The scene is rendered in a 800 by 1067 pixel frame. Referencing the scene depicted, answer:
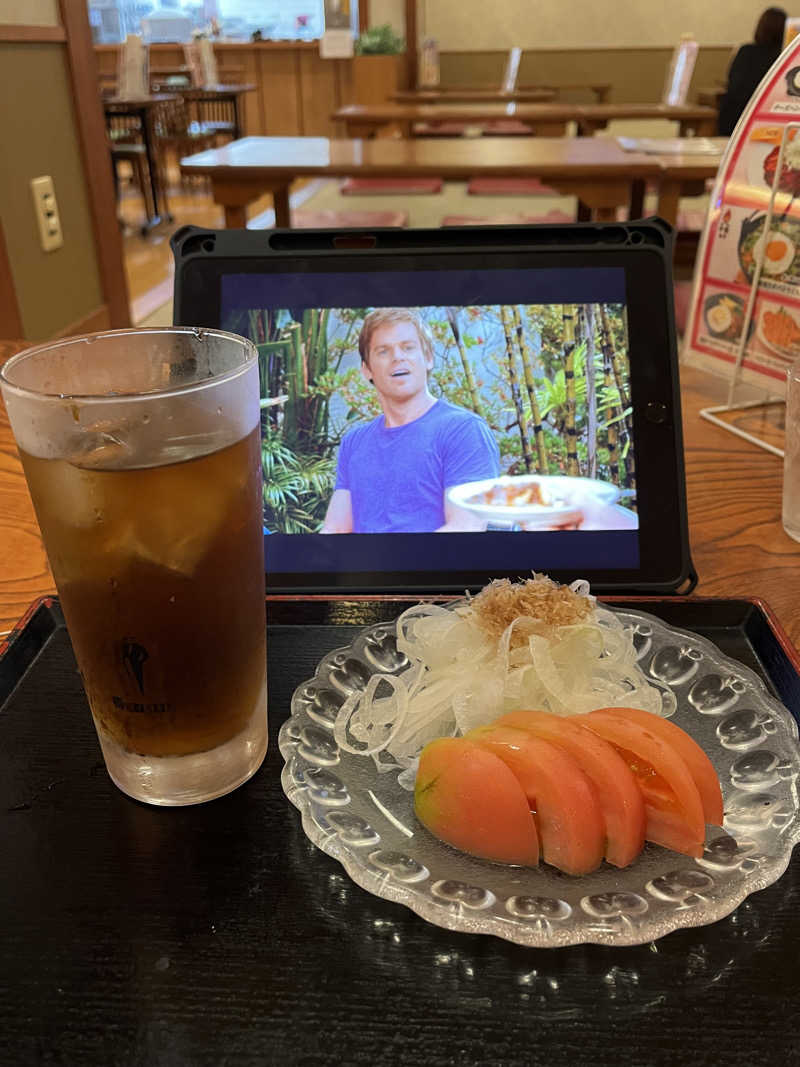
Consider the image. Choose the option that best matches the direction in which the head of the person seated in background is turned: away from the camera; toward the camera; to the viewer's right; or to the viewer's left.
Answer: away from the camera

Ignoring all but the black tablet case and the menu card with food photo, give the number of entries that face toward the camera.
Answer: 2

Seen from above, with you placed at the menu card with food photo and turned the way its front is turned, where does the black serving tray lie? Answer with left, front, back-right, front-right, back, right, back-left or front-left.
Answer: front

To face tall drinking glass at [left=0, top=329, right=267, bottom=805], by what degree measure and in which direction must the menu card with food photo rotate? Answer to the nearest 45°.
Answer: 0° — it already faces it

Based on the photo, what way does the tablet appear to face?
toward the camera

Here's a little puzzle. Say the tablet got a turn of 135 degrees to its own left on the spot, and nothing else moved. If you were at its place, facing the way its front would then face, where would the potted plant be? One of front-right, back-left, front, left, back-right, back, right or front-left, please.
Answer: front-left

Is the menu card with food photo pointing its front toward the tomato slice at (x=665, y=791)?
yes

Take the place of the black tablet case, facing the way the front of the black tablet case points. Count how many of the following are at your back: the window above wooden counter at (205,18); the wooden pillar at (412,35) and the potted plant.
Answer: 3

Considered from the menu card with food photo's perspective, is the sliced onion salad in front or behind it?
in front

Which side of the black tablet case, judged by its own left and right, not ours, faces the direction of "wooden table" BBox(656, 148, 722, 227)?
back

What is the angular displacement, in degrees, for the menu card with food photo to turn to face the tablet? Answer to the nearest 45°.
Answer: approximately 45° to its right

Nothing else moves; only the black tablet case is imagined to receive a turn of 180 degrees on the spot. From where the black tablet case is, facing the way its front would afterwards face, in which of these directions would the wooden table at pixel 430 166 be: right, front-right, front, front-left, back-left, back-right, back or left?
front

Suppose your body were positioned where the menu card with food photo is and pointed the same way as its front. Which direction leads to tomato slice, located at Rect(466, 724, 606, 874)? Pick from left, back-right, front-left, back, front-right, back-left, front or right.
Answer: front

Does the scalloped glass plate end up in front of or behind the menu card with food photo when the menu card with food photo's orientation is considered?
in front

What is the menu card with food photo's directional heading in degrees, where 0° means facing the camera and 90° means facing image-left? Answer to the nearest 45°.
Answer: approximately 0°

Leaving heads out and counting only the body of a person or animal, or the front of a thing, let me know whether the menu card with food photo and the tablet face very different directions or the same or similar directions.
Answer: same or similar directions

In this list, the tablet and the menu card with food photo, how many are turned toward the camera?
2

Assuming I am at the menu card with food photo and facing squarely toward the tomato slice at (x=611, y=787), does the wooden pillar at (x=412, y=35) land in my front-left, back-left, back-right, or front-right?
back-right
